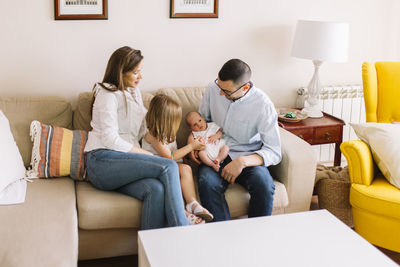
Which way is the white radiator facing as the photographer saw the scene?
facing the viewer

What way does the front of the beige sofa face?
toward the camera

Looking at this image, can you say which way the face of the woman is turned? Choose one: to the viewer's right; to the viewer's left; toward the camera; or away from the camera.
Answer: to the viewer's right

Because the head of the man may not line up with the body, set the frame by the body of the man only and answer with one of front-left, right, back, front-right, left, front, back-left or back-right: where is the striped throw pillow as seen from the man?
front-right

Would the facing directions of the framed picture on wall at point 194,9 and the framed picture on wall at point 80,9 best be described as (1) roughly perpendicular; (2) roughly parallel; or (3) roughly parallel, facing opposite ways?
roughly parallel

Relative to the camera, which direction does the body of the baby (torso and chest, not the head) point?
toward the camera

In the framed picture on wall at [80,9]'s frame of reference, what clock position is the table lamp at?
The table lamp is roughly at 9 o'clock from the framed picture on wall.

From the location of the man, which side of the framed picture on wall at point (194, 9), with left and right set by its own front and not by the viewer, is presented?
front

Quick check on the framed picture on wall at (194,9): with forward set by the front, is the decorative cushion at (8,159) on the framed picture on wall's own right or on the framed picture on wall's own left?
on the framed picture on wall's own right

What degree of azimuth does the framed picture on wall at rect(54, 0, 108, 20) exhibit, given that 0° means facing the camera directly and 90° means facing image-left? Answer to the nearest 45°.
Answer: approximately 0°

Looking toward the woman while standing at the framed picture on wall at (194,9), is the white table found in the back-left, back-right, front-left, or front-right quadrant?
front-left

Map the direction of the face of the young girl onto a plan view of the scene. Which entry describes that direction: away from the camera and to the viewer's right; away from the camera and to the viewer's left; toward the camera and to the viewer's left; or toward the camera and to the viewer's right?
away from the camera and to the viewer's right

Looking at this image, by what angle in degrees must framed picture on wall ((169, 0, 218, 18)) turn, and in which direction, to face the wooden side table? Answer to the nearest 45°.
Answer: approximately 90° to its left

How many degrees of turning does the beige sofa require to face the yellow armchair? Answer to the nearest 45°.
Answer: approximately 90° to its left

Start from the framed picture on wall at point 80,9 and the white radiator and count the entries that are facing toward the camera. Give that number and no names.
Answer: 2
